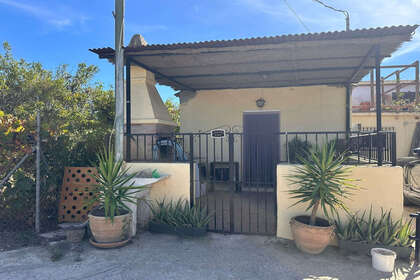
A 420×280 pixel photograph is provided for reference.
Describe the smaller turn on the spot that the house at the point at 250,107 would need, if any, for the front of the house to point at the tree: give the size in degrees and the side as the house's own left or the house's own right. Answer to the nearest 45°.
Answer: approximately 90° to the house's own right

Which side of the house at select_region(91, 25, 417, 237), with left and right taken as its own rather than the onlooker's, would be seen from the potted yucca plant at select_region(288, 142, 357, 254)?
front

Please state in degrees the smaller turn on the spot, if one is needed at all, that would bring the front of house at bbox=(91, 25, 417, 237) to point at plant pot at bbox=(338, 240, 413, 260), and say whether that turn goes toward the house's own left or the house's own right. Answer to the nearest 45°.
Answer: approximately 45° to the house's own left

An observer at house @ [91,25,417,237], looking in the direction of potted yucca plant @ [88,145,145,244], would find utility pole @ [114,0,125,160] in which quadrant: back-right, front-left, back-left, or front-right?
front-right

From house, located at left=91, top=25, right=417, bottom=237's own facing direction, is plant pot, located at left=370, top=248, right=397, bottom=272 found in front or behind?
in front

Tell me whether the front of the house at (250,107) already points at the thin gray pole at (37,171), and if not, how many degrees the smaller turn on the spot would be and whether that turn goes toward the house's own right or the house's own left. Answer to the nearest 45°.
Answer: approximately 45° to the house's own right

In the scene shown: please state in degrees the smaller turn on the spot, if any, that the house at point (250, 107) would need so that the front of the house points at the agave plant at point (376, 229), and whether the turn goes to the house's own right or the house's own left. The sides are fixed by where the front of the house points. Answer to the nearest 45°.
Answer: approximately 45° to the house's own left

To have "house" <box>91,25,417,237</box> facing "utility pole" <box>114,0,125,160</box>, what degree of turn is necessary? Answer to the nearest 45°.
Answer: approximately 45° to its right

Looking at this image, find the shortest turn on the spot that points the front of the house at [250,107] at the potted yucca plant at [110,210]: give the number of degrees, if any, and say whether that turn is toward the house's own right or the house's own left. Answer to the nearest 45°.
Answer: approximately 45° to the house's own right

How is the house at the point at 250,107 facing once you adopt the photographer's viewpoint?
facing the viewer
